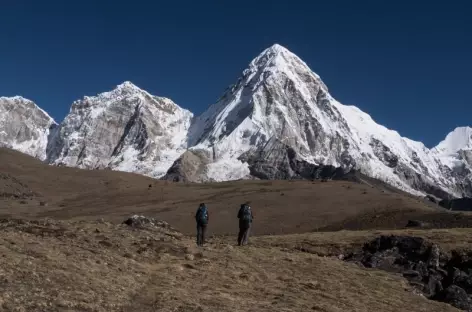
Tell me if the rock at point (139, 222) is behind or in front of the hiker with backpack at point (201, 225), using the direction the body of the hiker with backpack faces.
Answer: in front

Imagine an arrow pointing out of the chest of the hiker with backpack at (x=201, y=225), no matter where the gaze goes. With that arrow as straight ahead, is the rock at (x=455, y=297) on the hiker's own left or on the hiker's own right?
on the hiker's own right

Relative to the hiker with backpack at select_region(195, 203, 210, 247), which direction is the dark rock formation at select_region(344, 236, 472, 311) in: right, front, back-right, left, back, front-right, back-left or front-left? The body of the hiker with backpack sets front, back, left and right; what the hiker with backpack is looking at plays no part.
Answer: right

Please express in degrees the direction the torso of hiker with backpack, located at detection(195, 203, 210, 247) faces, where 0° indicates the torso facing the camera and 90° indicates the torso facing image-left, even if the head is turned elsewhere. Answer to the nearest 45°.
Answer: approximately 180°

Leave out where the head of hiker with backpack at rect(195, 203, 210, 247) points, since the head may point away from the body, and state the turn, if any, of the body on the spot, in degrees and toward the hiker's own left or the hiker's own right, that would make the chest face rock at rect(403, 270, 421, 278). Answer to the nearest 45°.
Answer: approximately 90° to the hiker's own right

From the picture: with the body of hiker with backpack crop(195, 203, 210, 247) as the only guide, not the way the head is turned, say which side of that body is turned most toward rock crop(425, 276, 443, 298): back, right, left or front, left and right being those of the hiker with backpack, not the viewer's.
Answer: back

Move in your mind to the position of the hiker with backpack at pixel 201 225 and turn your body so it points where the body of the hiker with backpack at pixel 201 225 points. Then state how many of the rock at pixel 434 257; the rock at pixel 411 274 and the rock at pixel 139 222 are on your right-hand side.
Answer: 2
